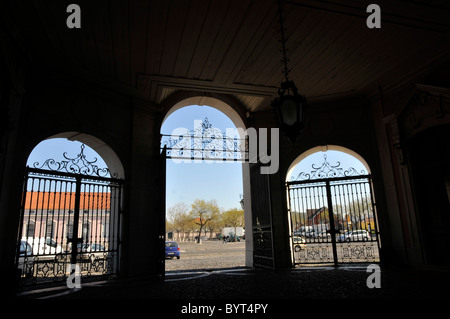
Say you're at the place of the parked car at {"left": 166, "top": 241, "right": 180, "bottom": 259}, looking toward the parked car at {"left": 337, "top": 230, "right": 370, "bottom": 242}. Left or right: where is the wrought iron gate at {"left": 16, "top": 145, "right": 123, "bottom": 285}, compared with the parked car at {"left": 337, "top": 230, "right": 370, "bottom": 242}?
right
